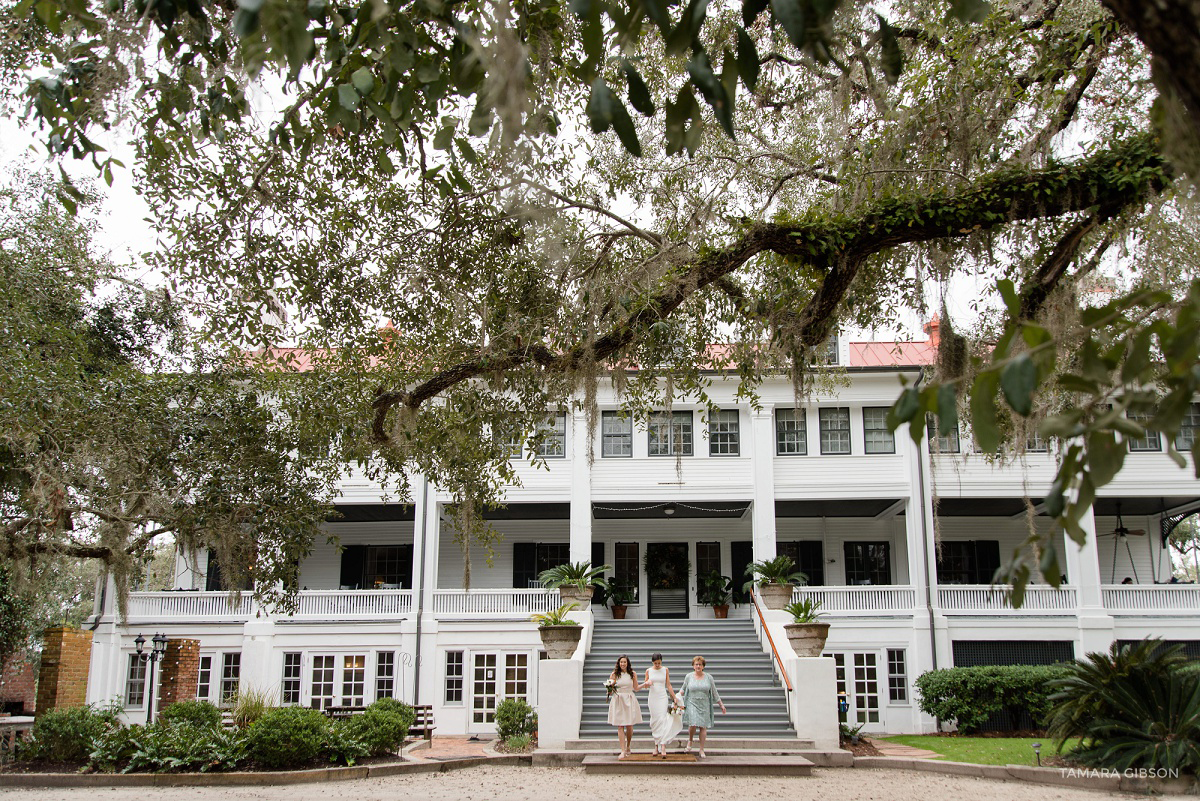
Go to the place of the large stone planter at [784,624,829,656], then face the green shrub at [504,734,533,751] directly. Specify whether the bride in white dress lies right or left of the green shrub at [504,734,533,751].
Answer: left

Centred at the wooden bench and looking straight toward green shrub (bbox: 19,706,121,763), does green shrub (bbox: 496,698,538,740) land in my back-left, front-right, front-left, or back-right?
back-left

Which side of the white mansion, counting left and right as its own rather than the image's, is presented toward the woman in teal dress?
front

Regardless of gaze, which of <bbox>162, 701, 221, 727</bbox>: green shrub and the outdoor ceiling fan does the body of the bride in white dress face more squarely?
the green shrub

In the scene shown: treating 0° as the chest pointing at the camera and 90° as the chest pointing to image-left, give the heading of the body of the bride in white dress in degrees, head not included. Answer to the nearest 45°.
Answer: approximately 0°

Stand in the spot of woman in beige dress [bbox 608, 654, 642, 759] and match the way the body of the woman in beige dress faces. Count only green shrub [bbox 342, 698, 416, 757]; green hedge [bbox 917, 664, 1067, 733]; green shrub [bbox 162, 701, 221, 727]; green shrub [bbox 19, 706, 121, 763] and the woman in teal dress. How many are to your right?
3

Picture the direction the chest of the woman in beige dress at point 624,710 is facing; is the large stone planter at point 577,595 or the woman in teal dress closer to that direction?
the woman in teal dress

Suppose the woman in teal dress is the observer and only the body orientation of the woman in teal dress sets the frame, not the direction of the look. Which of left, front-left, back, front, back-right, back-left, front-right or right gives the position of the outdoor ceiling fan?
back-left

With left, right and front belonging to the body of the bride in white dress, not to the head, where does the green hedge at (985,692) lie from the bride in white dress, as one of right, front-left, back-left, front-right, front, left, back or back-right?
back-left

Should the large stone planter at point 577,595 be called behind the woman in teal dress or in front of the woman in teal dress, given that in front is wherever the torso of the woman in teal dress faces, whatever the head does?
behind
